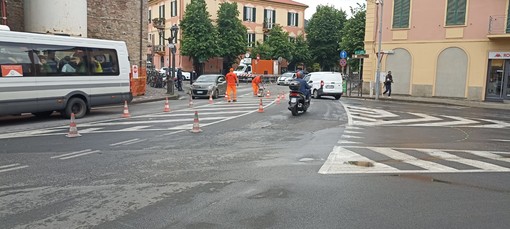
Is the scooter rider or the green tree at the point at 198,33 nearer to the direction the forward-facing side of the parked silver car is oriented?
the scooter rider

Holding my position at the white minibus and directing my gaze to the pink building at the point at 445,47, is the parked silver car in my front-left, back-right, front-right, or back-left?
front-left

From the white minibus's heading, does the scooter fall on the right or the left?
on its left

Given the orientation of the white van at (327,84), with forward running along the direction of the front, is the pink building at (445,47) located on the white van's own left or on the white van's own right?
on the white van's own right

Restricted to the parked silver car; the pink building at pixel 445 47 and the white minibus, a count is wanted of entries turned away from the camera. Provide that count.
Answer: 0

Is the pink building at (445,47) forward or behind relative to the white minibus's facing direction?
behind

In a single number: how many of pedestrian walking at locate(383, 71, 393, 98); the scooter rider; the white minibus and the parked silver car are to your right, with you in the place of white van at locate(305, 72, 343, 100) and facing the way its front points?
1

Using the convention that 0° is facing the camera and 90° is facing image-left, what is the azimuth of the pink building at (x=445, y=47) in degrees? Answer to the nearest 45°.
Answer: approximately 45°

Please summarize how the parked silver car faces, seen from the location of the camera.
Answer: facing the viewer and to the left of the viewer

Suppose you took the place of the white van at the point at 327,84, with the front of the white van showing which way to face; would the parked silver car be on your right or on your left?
on your left

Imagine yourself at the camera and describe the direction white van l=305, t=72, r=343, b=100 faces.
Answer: facing away from the viewer and to the left of the viewer

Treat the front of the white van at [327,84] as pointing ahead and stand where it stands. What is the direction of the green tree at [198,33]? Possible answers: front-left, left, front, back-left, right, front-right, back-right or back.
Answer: front

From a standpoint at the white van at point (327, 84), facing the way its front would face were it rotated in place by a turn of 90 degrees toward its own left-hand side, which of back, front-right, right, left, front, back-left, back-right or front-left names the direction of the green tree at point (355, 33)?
back-right

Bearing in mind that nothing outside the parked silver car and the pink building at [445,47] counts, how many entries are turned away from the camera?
0

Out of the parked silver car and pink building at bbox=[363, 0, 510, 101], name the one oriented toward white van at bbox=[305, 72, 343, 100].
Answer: the pink building

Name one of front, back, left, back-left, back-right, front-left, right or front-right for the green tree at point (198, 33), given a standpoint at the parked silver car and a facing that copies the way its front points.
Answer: back-right
